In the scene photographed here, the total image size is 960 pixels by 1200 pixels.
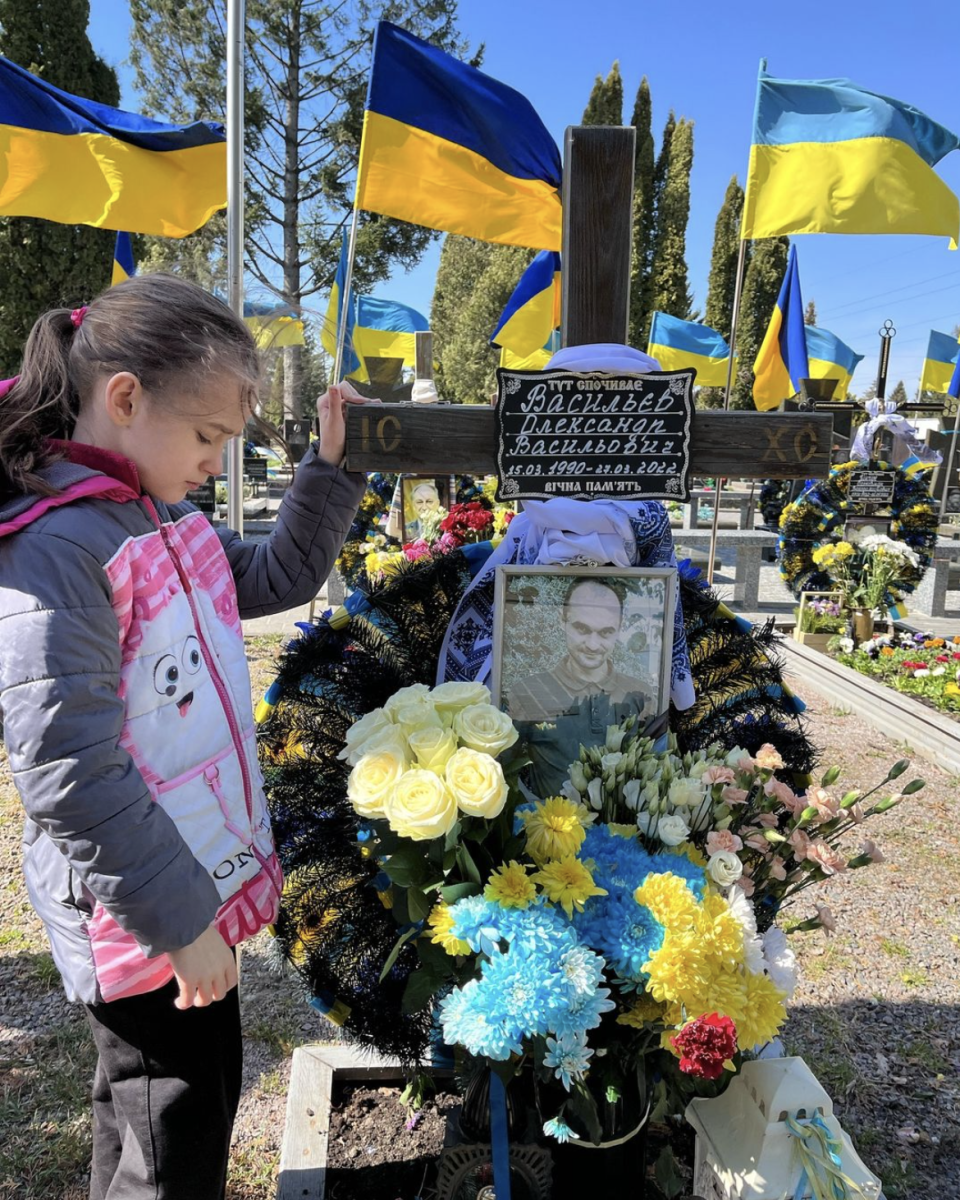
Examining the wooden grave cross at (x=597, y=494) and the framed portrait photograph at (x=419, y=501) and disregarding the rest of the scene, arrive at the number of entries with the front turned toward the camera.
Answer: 2

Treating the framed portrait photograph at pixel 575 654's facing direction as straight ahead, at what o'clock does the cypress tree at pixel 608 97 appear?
The cypress tree is roughly at 6 o'clock from the framed portrait photograph.

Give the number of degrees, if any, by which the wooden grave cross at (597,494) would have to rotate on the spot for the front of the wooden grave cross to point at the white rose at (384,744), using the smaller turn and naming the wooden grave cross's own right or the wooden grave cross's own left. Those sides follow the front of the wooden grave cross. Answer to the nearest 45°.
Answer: approximately 45° to the wooden grave cross's own right

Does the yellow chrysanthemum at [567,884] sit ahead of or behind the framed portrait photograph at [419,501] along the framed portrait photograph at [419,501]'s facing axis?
ahead

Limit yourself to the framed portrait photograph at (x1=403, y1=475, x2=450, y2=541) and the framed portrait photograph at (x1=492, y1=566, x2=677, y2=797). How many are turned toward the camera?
2

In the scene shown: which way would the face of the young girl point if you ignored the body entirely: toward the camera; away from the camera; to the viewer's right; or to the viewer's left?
to the viewer's right

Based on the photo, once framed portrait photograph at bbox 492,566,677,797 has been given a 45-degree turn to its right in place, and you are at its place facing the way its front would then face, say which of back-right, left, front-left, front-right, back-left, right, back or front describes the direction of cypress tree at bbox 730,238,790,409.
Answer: back-right

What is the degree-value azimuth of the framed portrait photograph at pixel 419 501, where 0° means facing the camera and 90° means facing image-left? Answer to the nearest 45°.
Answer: approximately 0°

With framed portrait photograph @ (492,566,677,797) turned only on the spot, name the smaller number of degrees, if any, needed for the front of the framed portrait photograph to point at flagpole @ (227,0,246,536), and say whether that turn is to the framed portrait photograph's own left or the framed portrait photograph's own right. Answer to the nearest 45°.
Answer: approximately 135° to the framed portrait photograph's own right

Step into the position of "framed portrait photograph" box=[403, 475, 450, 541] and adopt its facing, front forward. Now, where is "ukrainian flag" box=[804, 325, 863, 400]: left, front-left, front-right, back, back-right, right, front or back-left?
back-left
